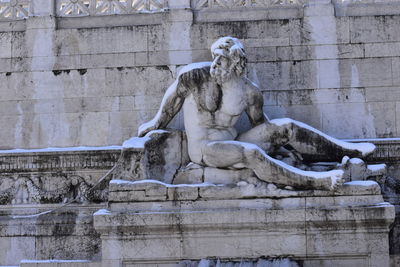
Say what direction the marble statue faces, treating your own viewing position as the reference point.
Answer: facing the viewer and to the right of the viewer

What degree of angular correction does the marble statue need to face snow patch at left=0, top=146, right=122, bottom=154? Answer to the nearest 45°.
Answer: approximately 135° to its right
